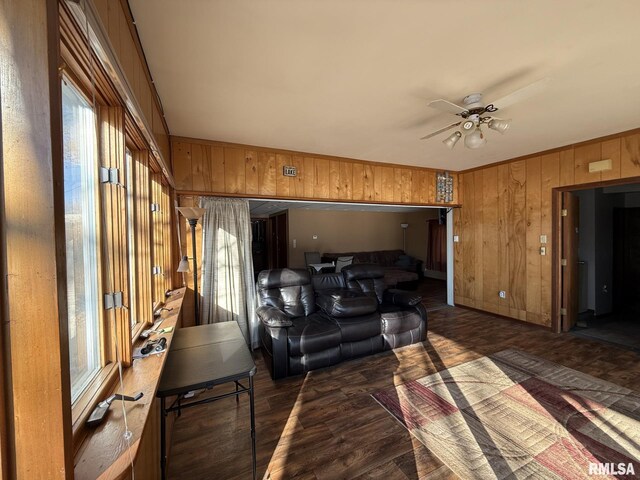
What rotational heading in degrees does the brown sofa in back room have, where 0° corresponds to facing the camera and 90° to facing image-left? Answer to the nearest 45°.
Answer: approximately 0°

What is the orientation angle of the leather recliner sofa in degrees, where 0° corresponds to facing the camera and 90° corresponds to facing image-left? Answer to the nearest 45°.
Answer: approximately 315°

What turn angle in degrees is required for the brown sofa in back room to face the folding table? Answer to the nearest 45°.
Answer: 0° — it already faces it

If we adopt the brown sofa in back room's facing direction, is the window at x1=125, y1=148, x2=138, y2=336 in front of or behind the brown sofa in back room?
in front

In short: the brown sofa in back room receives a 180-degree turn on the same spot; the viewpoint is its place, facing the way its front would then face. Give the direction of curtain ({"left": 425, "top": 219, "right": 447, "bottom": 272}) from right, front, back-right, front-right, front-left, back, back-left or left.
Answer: right

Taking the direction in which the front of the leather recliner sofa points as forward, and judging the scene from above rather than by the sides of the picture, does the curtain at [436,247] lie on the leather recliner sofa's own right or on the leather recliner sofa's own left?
on the leather recliner sofa's own left

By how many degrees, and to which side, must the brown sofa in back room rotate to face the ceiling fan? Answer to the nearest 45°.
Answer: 0° — it already faces it

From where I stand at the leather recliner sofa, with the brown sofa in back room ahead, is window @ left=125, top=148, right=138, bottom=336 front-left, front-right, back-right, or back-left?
back-left

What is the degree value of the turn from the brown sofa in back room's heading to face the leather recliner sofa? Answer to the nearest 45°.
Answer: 0° — it already faces it

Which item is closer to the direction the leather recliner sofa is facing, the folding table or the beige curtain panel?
the folding table

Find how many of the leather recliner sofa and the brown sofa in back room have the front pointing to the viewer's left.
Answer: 0

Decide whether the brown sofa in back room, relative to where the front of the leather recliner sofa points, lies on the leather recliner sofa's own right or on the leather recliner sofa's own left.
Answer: on the leather recliner sofa's own left

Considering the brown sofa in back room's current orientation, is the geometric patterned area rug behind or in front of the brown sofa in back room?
in front
